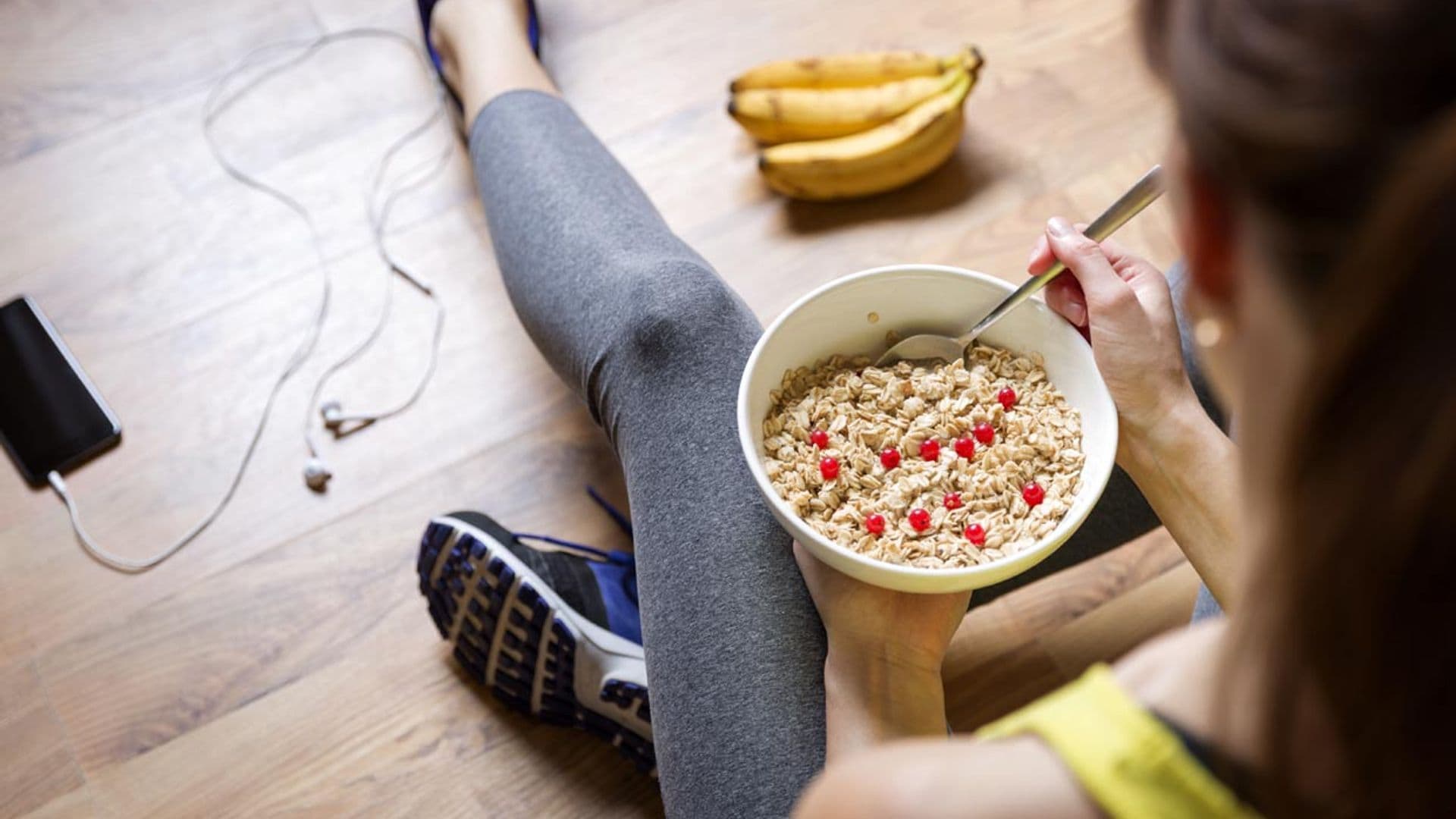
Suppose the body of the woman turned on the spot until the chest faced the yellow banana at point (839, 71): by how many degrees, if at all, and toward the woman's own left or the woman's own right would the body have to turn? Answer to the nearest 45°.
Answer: approximately 45° to the woman's own right

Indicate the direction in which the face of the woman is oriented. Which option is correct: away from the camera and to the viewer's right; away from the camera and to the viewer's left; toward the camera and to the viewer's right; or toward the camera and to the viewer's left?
away from the camera and to the viewer's left

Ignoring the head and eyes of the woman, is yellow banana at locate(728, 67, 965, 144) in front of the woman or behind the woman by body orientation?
in front

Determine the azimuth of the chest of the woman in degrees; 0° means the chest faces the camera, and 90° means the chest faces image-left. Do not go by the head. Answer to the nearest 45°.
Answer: approximately 135°

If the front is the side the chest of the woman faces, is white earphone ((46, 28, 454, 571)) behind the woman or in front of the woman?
in front
